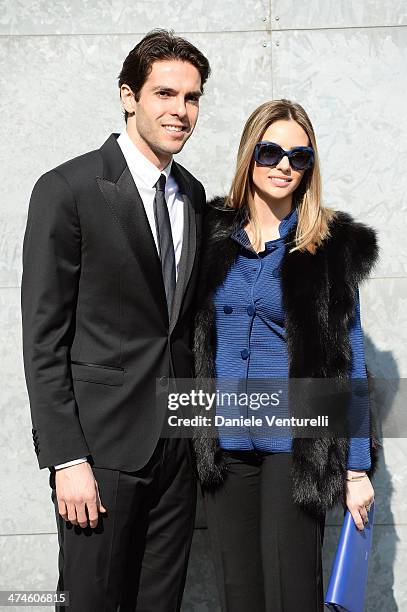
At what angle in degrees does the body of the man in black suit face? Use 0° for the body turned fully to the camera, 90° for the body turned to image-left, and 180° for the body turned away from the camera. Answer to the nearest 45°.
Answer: approximately 315°
